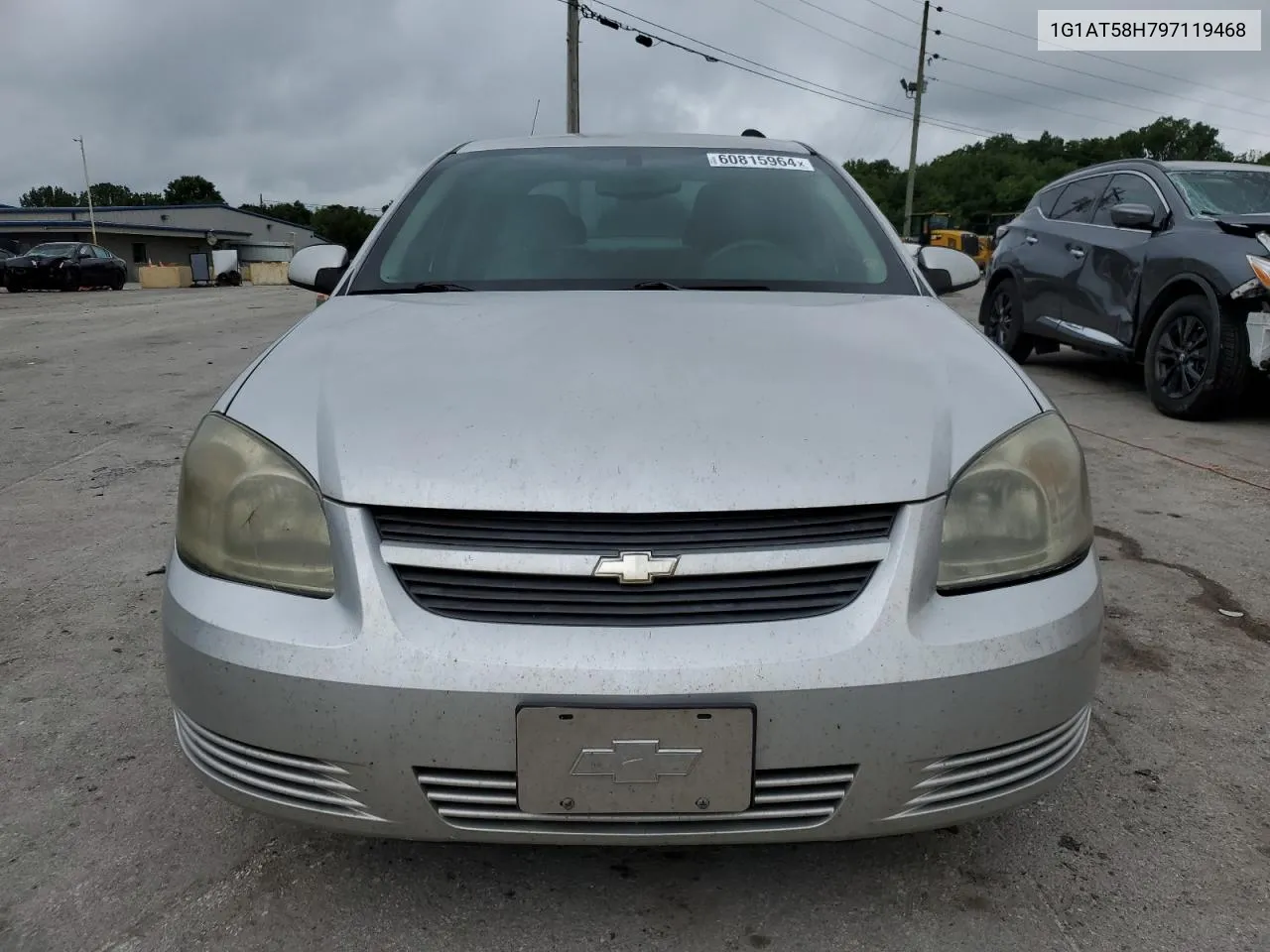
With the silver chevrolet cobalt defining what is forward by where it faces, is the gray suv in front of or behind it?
behind

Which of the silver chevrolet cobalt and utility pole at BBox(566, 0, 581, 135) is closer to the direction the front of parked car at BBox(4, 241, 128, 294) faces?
the silver chevrolet cobalt

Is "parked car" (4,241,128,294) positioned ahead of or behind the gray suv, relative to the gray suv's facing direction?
behind

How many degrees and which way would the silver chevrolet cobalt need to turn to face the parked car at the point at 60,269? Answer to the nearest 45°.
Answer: approximately 135° to its right

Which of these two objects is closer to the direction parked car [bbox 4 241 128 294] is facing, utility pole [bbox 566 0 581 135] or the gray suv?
the gray suv

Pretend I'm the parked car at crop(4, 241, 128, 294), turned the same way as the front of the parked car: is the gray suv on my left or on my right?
on my left

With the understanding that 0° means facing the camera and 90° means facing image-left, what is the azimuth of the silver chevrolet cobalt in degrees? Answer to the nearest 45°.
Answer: approximately 0°

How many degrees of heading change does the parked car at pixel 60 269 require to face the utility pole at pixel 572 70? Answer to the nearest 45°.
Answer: approximately 90° to its left

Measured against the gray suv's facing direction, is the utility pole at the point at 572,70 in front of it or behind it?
behind
